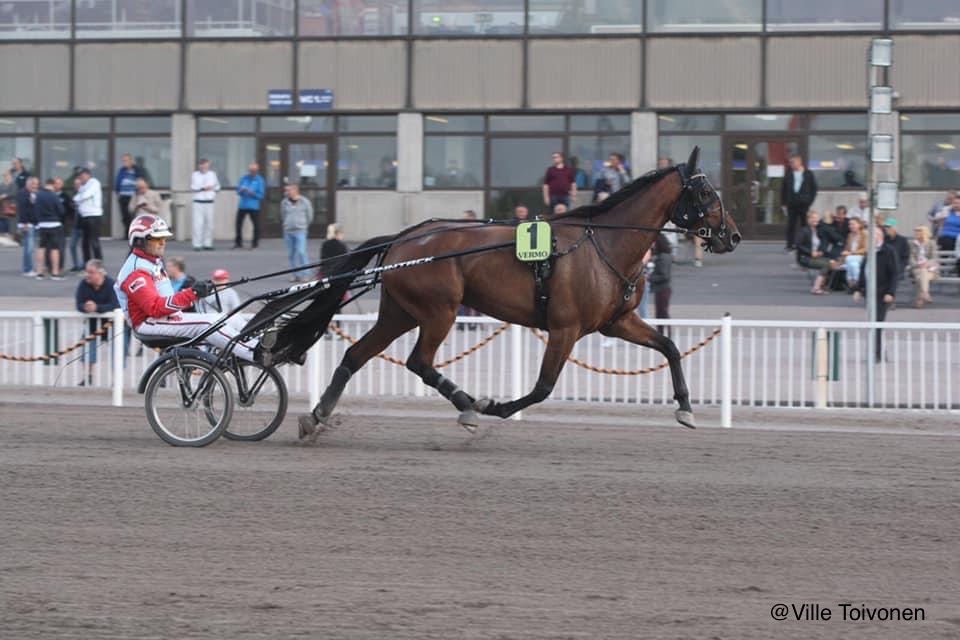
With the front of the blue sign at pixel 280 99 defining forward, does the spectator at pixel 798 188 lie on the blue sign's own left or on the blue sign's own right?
on the blue sign's own left

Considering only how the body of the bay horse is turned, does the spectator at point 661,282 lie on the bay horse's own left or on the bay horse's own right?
on the bay horse's own left

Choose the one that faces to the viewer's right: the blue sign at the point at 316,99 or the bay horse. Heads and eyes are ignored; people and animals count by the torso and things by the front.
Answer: the bay horse

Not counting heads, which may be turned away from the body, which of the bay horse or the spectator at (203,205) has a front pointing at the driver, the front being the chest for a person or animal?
the spectator

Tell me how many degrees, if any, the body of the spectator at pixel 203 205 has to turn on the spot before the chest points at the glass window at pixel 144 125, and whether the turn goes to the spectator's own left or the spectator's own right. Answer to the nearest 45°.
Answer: approximately 180°

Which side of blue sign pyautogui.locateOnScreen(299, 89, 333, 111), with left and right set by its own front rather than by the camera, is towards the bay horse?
front

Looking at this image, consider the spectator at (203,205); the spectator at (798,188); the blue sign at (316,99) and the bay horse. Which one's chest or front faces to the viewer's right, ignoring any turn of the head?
the bay horse

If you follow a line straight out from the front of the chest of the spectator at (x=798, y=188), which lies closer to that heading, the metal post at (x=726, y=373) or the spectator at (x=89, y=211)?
the metal post

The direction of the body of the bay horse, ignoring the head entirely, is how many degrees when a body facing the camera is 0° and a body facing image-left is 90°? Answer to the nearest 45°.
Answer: approximately 270°

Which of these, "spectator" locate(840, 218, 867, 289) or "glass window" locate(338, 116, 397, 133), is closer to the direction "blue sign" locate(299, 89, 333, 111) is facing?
the spectator

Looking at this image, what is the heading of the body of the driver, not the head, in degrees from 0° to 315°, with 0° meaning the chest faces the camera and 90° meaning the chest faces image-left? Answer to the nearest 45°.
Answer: approximately 270°

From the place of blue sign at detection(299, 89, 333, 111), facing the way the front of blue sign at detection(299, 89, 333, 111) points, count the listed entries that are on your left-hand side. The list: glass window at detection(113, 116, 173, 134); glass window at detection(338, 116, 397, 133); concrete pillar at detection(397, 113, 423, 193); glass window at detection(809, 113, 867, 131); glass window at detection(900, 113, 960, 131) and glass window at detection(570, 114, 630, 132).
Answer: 5
